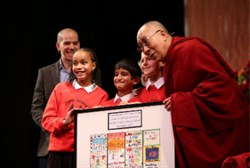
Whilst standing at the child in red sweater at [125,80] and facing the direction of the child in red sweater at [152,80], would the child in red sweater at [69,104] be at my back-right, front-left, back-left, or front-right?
back-right

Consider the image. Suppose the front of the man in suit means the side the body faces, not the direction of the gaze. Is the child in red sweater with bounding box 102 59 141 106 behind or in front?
in front

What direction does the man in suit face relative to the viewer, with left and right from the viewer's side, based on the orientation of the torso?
facing the viewer and to the right of the viewer
